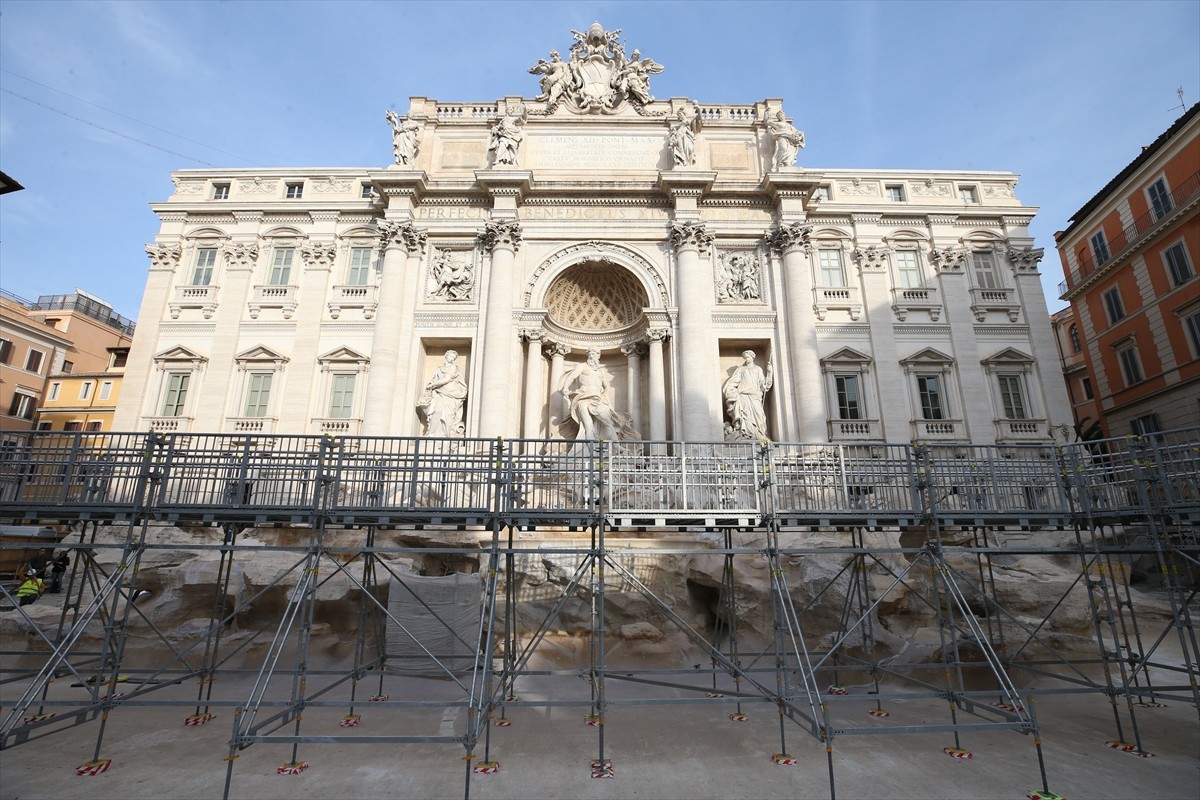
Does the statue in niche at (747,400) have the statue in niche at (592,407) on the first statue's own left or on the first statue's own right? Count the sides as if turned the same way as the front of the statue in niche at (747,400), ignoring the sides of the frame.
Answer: on the first statue's own right

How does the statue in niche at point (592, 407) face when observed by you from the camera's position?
facing the viewer

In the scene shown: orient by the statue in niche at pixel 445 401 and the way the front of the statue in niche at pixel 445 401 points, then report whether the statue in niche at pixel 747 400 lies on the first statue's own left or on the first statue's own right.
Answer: on the first statue's own left

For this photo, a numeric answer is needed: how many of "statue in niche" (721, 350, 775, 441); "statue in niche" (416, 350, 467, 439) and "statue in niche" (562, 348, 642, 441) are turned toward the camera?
3

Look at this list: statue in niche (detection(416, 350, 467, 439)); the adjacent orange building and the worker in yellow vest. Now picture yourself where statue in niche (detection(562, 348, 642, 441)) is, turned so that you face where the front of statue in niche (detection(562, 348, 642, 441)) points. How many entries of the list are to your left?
1

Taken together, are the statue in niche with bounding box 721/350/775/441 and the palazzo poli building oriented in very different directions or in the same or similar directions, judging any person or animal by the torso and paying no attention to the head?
same or similar directions

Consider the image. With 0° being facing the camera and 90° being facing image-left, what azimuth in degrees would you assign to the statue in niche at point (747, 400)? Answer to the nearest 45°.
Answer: approximately 0°

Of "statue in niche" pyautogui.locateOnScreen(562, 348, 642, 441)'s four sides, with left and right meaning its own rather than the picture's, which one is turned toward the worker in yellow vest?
right

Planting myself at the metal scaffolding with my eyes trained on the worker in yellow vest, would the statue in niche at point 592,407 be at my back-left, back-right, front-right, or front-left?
front-right

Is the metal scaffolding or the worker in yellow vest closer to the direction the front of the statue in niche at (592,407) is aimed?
the metal scaffolding

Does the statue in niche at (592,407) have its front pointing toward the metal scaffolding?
yes

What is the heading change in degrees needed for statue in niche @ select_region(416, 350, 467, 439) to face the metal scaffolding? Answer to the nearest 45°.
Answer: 0° — it already faces it

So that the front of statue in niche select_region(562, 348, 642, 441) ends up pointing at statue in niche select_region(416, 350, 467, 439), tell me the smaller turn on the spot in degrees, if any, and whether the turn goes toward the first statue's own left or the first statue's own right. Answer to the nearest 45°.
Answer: approximately 90° to the first statue's own right

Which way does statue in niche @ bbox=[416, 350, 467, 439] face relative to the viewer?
toward the camera

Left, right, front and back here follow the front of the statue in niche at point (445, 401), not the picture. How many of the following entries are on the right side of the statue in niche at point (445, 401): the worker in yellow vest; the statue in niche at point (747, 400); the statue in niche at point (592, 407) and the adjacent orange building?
1
